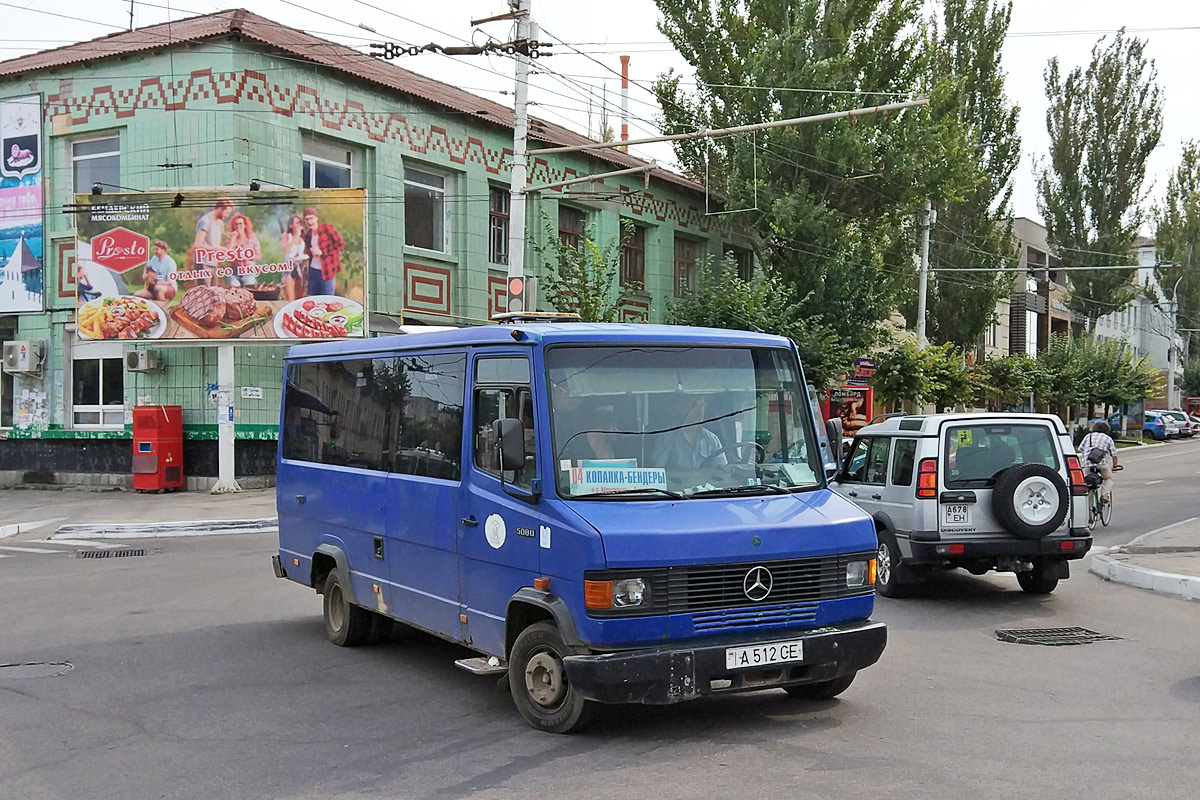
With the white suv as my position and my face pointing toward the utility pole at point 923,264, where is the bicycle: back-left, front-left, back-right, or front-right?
front-right

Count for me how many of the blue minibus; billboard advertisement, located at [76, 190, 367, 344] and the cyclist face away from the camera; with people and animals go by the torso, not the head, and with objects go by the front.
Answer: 1

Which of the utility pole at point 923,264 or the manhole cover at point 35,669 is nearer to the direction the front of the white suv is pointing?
the utility pole

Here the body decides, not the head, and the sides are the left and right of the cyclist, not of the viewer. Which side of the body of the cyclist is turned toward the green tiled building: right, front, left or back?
left

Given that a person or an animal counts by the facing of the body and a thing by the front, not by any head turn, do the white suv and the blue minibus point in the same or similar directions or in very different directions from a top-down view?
very different directions

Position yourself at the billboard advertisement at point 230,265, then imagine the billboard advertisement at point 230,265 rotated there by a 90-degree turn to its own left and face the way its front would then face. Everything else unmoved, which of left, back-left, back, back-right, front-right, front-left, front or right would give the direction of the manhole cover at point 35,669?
right

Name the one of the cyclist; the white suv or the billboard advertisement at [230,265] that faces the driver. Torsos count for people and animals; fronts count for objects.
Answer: the billboard advertisement

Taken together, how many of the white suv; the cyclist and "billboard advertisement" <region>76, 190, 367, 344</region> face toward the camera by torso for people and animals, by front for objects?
1

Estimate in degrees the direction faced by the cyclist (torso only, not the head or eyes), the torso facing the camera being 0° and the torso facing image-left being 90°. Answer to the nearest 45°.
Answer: approximately 180°

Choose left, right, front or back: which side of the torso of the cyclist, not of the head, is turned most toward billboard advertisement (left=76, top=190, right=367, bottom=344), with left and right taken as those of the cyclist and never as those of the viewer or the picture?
left

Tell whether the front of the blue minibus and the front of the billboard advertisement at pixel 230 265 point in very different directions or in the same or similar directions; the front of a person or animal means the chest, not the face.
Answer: same or similar directions

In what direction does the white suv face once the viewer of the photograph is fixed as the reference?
facing away from the viewer and to the left of the viewer

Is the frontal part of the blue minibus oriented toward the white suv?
no

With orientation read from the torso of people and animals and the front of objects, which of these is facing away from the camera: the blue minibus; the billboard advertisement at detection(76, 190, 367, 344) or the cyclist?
the cyclist

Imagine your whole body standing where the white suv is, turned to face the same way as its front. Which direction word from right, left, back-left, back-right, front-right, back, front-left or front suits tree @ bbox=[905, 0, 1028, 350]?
front-right

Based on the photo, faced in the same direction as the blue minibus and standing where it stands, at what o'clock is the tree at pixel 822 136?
The tree is roughly at 8 o'clock from the blue minibus.

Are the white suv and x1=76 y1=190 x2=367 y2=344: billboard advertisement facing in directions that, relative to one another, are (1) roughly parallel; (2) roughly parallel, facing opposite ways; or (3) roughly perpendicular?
roughly parallel, facing opposite ways

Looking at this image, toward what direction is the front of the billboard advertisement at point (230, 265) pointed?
toward the camera
